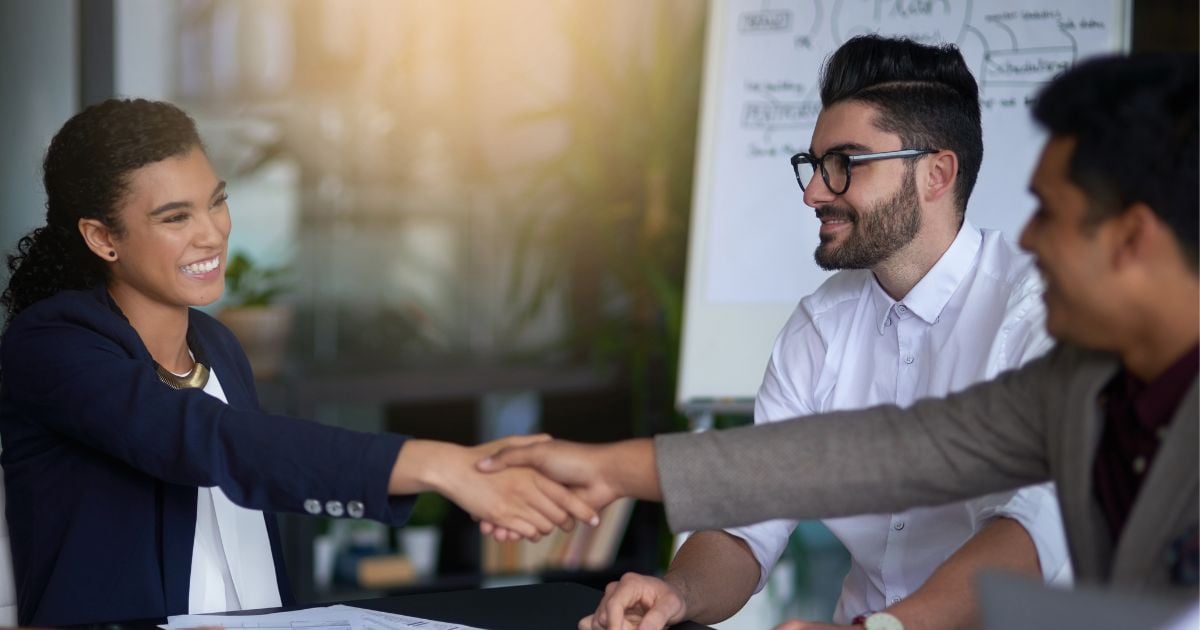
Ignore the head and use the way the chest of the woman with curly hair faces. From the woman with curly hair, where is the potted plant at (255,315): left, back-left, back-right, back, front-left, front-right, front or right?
back-left

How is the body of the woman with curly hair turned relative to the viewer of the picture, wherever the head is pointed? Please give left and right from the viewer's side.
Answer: facing the viewer and to the right of the viewer

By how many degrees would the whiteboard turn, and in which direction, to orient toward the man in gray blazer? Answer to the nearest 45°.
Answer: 0° — it already faces them

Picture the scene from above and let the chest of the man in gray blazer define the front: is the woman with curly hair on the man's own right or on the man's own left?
on the man's own right

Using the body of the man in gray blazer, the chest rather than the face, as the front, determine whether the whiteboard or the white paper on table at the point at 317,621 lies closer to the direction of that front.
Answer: the white paper on table

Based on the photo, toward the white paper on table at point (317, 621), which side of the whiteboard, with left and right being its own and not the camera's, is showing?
front

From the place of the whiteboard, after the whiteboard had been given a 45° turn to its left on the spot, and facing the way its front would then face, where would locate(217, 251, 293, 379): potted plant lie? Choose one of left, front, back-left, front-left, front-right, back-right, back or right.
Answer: back-right

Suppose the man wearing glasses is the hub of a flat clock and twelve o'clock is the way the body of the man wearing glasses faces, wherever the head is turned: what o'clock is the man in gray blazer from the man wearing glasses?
The man in gray blazer is roughly at 10 o'clock from the man wearing glasses.

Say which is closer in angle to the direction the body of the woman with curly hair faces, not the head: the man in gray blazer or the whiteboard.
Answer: the man in gray blazer

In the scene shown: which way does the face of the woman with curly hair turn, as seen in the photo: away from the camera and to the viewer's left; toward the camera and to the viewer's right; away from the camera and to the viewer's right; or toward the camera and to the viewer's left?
toward the camera and to the viewer's right

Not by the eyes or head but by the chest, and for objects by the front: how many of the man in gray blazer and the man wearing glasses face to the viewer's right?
0

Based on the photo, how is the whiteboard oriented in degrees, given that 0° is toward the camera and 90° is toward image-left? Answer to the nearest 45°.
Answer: approximately 0°
